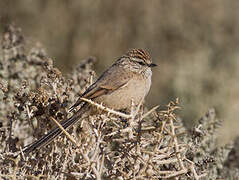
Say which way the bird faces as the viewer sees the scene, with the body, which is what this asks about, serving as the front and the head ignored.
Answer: to the viewer's right
